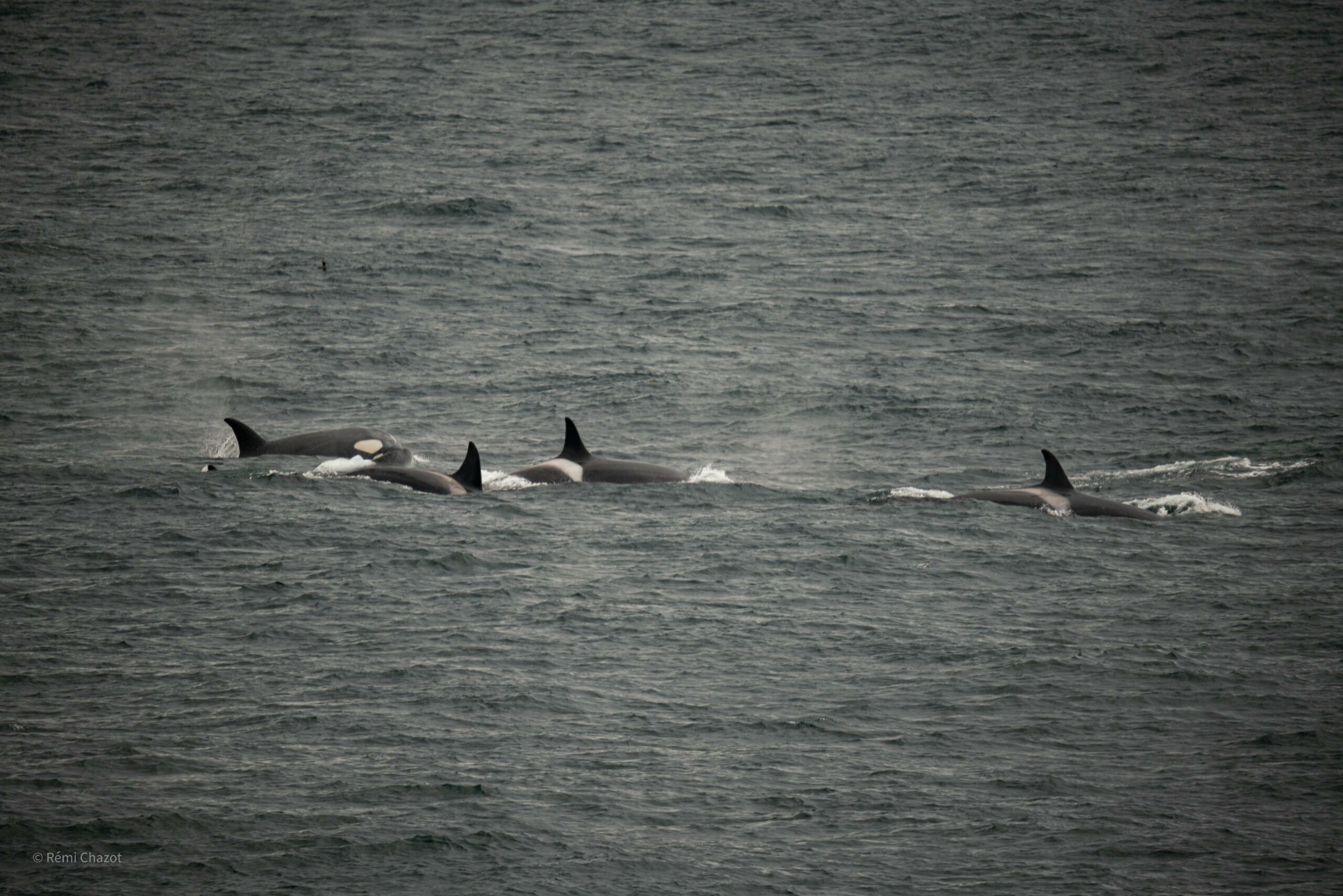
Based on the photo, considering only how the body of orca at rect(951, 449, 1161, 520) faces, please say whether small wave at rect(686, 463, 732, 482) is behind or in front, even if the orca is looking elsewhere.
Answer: behind

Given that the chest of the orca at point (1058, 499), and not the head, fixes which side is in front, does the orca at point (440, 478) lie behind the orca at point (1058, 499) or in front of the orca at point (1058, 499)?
behind

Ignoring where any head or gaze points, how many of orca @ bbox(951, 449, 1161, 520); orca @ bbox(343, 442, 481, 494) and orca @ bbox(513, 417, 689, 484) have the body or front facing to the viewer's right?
3

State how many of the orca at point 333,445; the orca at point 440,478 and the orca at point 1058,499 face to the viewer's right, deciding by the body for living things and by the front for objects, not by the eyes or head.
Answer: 3

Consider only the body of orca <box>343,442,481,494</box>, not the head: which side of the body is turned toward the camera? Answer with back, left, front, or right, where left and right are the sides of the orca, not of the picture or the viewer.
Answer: right

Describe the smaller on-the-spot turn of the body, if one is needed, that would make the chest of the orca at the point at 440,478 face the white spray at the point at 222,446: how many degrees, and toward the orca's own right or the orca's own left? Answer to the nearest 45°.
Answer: approximately 135° to the orca's own left

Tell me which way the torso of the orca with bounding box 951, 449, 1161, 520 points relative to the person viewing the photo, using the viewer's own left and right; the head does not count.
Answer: facing to the right of the viewer

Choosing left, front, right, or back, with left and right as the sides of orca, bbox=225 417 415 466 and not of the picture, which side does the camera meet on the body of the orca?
right

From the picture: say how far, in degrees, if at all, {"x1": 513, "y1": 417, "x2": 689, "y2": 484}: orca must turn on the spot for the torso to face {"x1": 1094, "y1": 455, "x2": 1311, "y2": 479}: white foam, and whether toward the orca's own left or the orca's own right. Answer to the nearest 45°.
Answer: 0° — it already faces it

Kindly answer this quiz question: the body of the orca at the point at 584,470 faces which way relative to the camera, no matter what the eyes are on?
to the viewer's right

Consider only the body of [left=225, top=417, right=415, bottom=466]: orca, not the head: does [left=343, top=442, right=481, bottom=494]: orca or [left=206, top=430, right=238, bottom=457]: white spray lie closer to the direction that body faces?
the orca

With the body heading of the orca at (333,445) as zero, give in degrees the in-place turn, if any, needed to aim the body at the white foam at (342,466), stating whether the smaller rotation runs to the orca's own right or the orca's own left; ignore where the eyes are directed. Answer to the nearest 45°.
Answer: approximately 90° to the orca's own right

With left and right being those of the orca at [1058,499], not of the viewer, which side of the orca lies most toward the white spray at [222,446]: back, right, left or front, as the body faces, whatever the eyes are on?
back

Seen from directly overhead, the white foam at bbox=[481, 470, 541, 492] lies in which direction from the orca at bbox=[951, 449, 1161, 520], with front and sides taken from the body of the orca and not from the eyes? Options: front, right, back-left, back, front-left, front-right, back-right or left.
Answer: back
